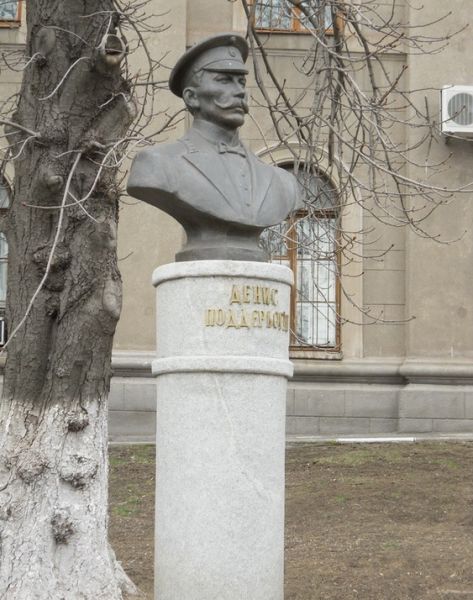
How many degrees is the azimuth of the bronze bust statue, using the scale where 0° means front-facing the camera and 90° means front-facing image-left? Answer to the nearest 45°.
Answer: approximately 315°

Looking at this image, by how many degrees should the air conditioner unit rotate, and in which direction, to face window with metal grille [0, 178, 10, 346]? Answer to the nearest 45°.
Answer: approximately 90° to its right

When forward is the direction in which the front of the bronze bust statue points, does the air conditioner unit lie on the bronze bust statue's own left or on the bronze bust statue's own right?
on the bronze bust statue's own left

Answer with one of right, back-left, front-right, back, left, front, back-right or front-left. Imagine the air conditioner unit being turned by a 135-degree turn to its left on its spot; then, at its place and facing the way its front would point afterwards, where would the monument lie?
back-right

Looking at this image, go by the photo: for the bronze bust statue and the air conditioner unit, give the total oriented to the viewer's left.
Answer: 0

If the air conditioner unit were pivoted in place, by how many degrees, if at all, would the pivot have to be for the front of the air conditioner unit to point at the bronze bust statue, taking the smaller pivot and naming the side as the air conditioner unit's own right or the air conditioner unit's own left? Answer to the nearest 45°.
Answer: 0° — it already faces it

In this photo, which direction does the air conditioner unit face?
toward the camera
